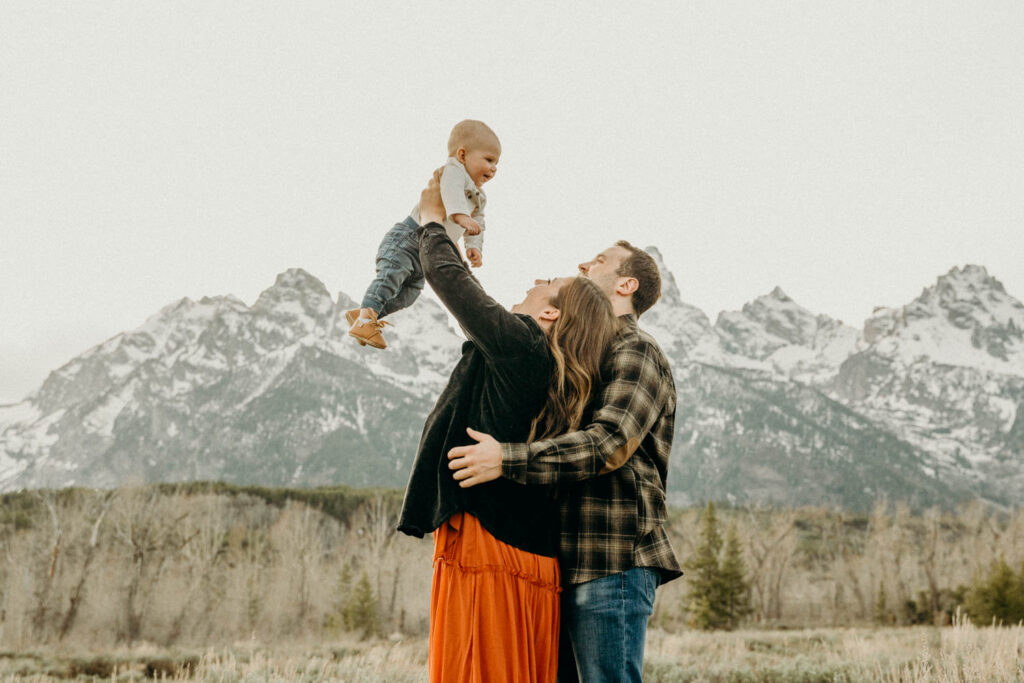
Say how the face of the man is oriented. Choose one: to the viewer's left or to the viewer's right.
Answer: to the viewer's left

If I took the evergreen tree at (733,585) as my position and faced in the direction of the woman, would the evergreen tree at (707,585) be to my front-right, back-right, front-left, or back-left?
front-right

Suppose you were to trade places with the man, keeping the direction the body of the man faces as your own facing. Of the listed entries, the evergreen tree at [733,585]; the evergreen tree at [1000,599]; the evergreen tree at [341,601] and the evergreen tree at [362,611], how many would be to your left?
0

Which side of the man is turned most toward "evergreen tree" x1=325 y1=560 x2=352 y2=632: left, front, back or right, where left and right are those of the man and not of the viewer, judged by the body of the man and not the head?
right

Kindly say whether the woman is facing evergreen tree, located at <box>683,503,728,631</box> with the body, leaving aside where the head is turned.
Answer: no

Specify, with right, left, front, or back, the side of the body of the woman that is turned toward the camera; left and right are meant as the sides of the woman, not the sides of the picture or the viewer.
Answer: left

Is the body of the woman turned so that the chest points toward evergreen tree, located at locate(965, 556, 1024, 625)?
no

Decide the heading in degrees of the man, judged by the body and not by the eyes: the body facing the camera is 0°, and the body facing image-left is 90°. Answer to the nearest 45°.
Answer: approximately 90°
